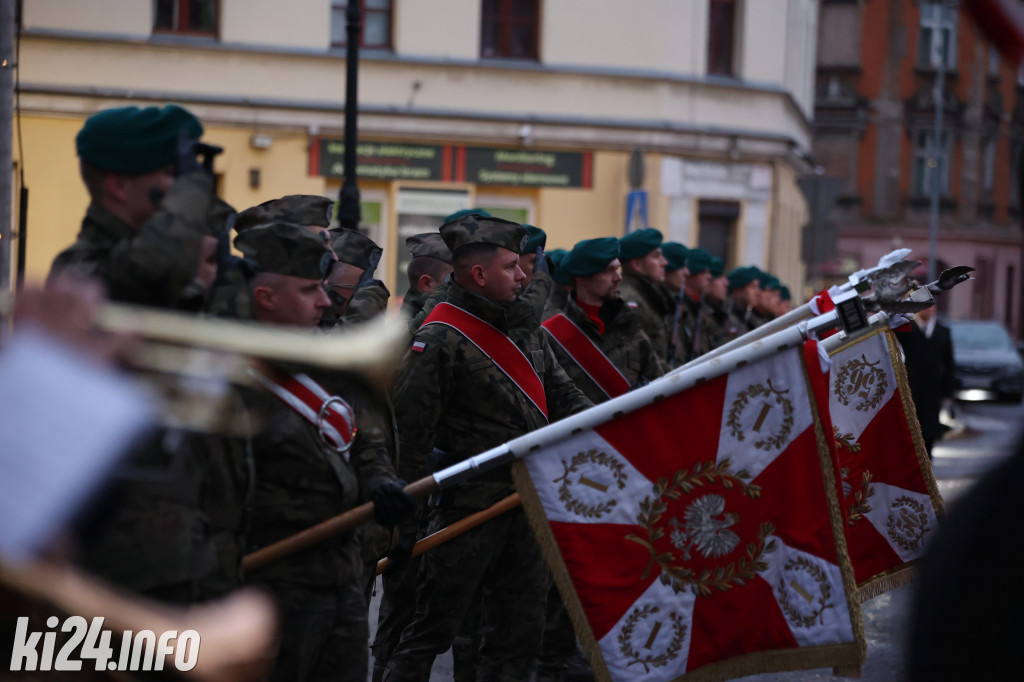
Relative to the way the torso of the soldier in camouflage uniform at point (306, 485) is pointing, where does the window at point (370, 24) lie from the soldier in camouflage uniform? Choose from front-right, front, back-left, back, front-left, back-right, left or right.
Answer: back-left

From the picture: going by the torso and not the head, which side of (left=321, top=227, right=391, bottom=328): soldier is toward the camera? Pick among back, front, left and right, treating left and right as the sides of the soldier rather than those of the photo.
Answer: right

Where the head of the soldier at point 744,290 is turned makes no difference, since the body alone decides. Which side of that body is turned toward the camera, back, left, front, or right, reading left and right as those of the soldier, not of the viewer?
right

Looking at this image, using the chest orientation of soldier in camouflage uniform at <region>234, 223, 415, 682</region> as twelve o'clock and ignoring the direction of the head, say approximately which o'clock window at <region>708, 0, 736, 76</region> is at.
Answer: The window is roughly at 8 o'clock from the soldier in camouflage uniform.

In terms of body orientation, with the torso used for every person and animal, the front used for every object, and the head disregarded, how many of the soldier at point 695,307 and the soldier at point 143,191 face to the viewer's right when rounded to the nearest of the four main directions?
2

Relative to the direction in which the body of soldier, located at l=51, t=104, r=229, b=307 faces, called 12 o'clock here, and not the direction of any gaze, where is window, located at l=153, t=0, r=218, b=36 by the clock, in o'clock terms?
The window is roughly at 9 o'clock from the soldier.

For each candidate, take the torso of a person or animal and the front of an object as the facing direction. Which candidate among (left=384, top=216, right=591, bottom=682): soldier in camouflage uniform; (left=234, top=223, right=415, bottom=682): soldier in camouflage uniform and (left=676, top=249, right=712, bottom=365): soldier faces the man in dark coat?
the soldier
